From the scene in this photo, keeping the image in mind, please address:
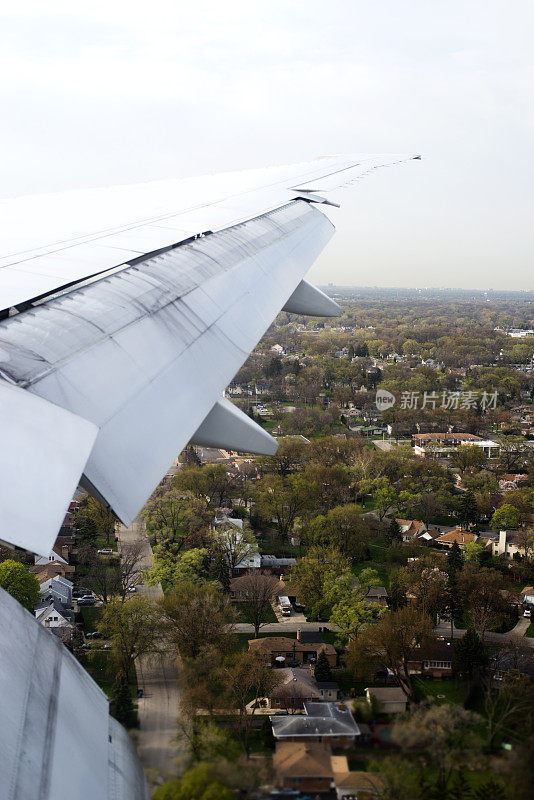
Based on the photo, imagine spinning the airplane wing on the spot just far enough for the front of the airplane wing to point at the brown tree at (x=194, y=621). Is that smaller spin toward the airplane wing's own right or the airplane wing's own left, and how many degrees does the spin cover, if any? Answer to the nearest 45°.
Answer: approximately 45° to the airplane wing's own right

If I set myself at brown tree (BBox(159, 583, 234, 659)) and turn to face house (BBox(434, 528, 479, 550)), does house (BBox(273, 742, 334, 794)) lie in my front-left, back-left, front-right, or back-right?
back-right

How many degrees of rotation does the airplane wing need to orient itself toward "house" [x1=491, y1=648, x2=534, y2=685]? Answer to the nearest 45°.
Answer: approximately 90° to its right

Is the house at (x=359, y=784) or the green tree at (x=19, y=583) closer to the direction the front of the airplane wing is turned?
the green tree

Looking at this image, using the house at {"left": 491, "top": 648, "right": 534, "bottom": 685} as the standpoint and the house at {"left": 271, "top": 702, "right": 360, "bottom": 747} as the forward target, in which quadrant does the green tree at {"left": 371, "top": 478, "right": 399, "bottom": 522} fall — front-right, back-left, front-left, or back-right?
back-right

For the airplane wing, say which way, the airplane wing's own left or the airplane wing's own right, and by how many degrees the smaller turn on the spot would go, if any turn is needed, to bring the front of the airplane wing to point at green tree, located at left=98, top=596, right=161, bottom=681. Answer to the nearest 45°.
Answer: approximately 45° to the airplane wing's own right

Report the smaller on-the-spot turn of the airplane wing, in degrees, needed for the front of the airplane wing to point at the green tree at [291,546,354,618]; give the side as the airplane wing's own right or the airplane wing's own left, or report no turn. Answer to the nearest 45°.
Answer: approximately 45° to the airplane wing's own right

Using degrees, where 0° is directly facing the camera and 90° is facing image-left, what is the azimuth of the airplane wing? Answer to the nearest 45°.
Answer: approximately 135°

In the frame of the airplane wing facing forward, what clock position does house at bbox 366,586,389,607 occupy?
The house is roughly at 2 o'clock from the airplane wing.
